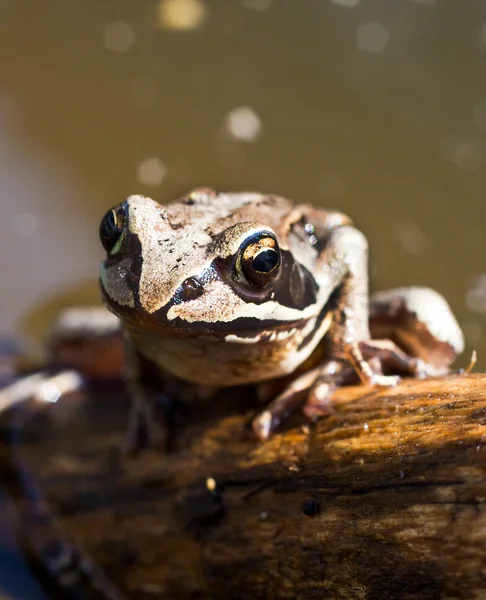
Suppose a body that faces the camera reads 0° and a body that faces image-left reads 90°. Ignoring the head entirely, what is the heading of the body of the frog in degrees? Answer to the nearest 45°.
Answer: approximately 45°
